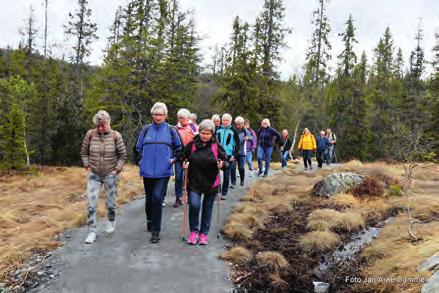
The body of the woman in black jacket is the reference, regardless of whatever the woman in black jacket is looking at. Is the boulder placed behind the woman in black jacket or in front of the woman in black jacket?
behind

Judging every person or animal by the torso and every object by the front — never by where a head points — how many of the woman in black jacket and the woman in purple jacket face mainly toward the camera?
2

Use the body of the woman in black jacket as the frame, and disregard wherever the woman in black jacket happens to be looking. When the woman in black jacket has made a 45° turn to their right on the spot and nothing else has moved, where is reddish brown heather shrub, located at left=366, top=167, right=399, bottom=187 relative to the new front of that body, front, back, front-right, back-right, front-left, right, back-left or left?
back

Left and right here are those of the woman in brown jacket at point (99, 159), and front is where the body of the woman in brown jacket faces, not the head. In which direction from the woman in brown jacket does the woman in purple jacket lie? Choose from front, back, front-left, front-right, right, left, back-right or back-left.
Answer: back-left

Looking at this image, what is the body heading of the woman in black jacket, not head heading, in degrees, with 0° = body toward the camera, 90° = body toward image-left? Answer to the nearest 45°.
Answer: approximately 0°

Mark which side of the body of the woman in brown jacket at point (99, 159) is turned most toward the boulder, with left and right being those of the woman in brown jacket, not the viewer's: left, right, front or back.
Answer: left

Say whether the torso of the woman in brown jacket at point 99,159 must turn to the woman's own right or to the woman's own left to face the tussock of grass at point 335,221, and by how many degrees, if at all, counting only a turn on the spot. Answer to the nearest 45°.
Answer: approximately 90° to the woman's own left

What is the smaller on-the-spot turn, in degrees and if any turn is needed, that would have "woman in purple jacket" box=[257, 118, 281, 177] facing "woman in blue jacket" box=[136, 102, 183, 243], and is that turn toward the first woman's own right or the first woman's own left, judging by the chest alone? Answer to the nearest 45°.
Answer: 0° — they already face them
